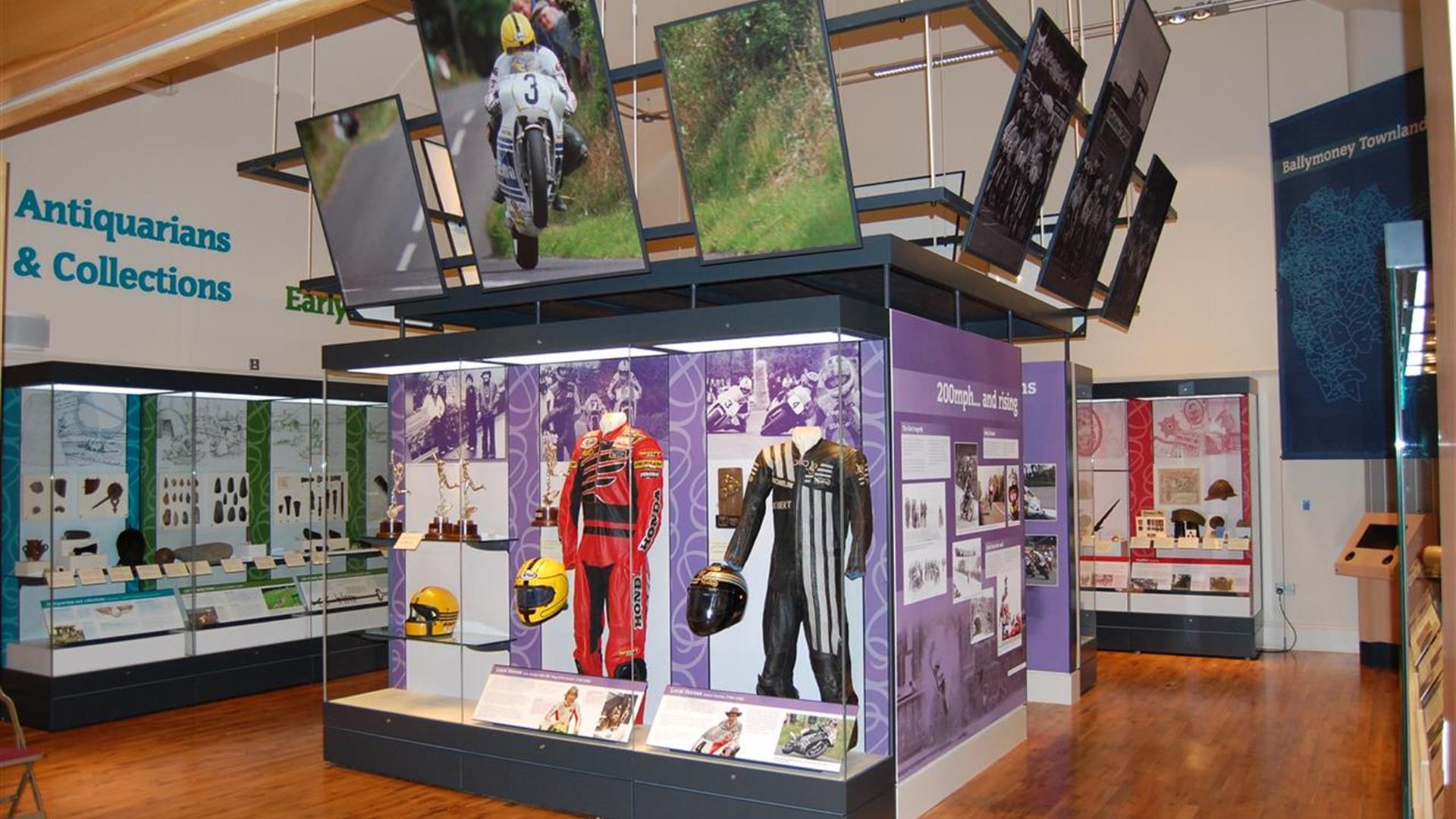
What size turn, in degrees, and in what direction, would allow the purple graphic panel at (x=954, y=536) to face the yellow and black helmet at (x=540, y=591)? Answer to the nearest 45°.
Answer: approximately 135° to its right

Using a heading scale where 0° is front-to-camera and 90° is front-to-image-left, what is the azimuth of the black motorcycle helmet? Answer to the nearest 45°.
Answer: approximately 45°

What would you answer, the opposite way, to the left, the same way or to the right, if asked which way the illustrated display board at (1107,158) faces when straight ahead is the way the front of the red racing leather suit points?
to the left

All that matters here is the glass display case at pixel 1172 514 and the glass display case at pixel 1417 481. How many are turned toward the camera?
1

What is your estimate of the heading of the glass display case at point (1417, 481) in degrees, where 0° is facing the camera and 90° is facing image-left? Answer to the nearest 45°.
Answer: approximately 90°

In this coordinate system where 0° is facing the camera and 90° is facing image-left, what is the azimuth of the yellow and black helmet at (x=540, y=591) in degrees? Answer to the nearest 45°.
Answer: approximately 45°

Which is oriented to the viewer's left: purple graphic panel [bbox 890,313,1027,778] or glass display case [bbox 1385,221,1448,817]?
the glass display case

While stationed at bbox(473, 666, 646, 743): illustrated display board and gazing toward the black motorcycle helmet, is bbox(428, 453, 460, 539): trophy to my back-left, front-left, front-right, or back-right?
back-left

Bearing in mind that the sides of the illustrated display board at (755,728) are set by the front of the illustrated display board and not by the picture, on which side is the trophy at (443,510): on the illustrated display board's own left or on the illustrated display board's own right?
on the illustrated display board's own right

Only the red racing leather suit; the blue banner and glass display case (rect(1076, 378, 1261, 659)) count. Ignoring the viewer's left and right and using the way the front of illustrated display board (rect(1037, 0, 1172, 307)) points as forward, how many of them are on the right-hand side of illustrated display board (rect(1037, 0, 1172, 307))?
1
